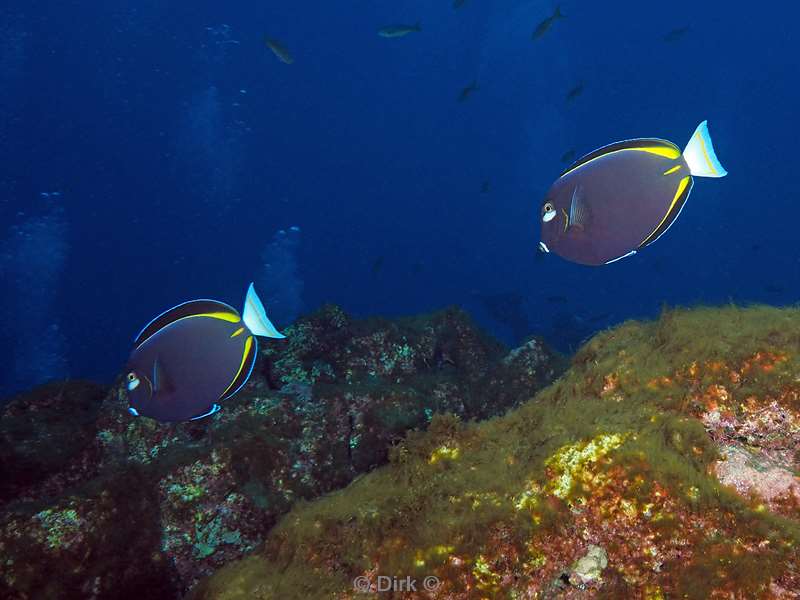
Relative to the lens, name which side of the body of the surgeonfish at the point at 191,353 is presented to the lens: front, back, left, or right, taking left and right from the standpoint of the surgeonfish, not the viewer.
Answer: left

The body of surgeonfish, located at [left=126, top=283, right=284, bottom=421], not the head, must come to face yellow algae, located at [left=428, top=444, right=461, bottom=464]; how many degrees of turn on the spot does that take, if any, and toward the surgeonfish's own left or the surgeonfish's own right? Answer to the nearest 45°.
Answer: approximately 180°

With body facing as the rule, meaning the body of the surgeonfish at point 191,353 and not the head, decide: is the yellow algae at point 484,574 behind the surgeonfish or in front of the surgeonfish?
behind

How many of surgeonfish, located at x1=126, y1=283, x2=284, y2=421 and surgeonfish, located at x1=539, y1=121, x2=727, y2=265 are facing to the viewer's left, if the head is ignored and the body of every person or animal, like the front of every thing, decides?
2

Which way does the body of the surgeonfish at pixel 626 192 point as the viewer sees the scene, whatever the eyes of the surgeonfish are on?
to the viewer's left

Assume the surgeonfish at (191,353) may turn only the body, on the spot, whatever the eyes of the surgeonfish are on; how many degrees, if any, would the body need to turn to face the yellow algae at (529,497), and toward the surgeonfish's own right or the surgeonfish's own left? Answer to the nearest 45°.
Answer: approximately 135° to the surgeonfish's own left

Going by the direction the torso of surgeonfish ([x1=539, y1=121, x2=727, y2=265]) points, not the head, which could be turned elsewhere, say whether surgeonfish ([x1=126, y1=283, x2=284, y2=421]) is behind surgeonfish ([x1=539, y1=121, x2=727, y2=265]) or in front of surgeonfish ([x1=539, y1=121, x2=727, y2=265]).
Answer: in front
